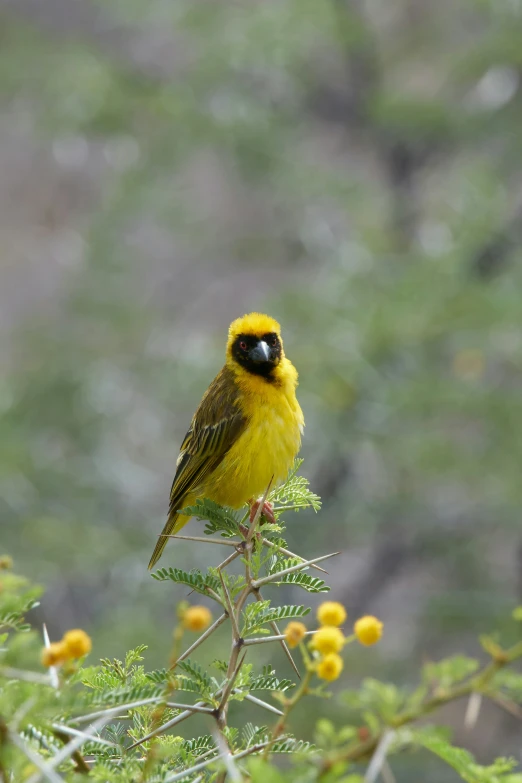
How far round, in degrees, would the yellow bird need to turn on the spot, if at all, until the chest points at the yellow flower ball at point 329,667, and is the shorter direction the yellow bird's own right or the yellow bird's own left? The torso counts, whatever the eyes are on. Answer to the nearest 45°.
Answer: approximately 45° to the yellow bird's own right

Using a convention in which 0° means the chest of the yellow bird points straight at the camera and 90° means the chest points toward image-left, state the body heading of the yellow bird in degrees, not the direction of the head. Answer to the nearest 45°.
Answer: approximately 315°
